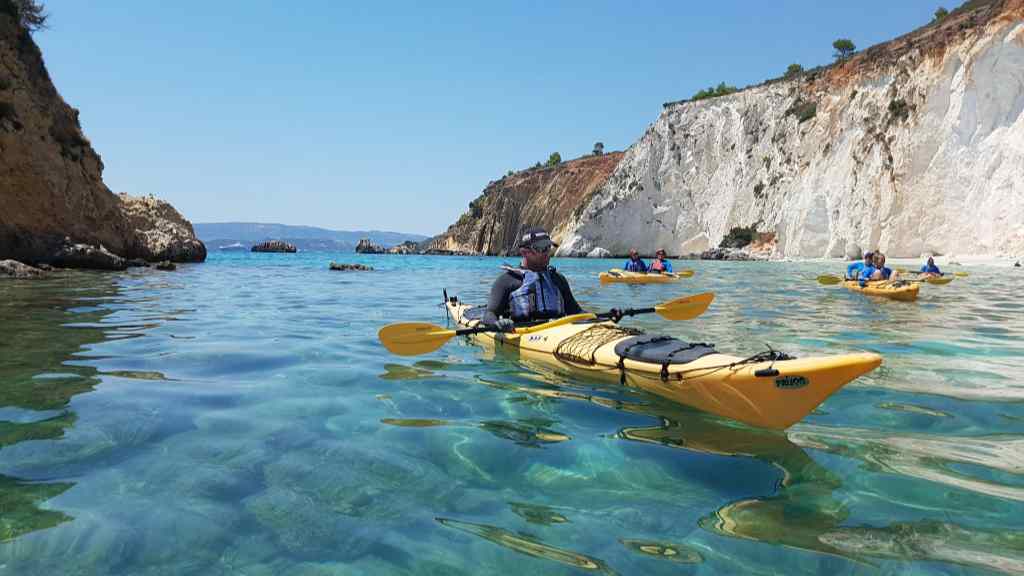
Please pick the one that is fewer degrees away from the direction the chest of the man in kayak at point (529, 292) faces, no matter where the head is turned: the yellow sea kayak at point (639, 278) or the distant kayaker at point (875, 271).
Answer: the distant kayaker

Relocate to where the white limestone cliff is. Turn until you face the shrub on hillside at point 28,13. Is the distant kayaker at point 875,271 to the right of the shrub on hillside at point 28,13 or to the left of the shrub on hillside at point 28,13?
left

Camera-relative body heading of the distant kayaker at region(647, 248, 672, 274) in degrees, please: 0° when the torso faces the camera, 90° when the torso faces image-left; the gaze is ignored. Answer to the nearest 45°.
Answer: approximately 45°

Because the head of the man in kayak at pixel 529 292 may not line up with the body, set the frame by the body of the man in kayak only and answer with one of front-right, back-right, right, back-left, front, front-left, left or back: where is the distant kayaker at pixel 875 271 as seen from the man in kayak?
left

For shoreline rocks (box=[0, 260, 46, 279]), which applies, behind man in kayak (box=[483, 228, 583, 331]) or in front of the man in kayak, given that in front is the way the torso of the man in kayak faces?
behind

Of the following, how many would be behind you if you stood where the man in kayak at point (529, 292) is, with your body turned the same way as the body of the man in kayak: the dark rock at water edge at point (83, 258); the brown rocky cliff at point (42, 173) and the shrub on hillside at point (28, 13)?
3

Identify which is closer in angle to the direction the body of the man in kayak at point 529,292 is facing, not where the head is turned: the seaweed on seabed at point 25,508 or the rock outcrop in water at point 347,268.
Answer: the seaweed on seabed

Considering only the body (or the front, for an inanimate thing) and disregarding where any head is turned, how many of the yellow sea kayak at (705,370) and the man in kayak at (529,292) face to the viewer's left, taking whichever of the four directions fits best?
0

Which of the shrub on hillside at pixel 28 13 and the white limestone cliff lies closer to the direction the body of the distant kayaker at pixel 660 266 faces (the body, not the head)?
the shrub on hillside

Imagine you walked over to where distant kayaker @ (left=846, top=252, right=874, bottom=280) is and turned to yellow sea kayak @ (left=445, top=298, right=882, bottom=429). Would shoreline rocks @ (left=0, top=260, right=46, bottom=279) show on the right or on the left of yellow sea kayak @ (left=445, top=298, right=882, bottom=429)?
right

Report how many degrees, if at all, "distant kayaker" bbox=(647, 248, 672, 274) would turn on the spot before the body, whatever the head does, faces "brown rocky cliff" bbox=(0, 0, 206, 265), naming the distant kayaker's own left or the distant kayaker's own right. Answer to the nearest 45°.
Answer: approximately 45° to the distant kayaker's own right

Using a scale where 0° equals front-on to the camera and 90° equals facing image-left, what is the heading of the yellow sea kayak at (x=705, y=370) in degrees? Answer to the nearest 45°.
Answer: approximately 315°
